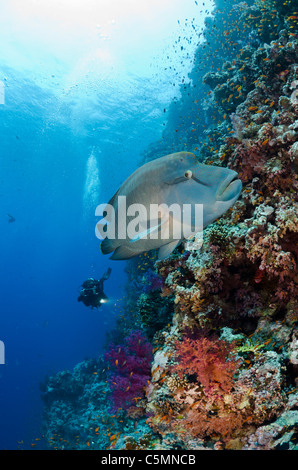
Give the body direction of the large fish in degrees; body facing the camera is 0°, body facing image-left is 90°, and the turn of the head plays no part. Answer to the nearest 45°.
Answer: approximately 315°

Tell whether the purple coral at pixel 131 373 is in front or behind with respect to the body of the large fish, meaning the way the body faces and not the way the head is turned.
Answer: behind

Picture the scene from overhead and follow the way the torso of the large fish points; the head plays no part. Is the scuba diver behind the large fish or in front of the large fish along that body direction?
behind
